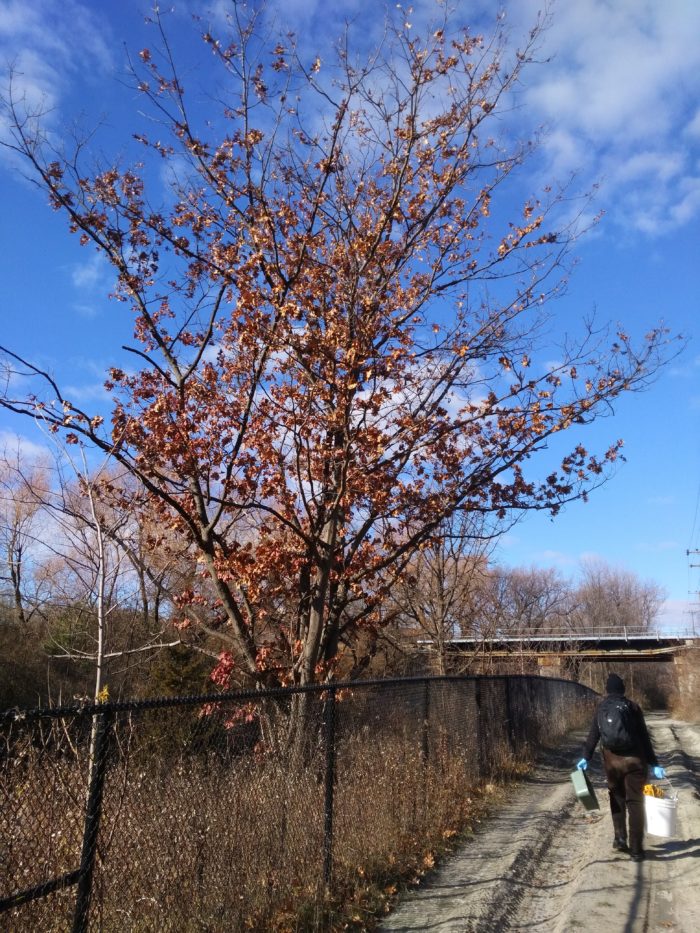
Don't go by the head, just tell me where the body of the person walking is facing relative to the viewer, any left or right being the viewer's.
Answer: facing away from the viewer

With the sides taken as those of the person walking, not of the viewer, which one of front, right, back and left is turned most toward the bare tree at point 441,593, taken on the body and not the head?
front

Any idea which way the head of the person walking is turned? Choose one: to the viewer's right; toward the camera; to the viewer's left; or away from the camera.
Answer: away from the camera
